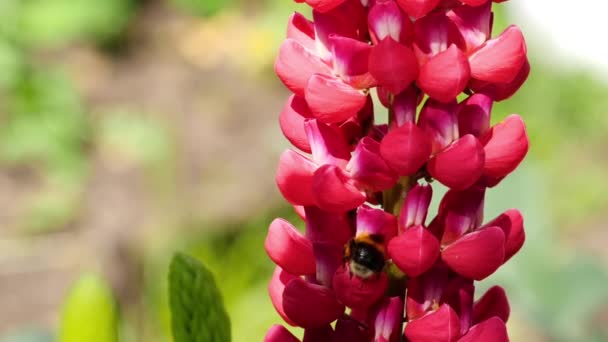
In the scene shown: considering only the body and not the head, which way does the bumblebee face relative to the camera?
away from the camera

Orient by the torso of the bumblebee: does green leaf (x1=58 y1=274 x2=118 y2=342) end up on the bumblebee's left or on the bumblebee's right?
on the bumblebee's left
